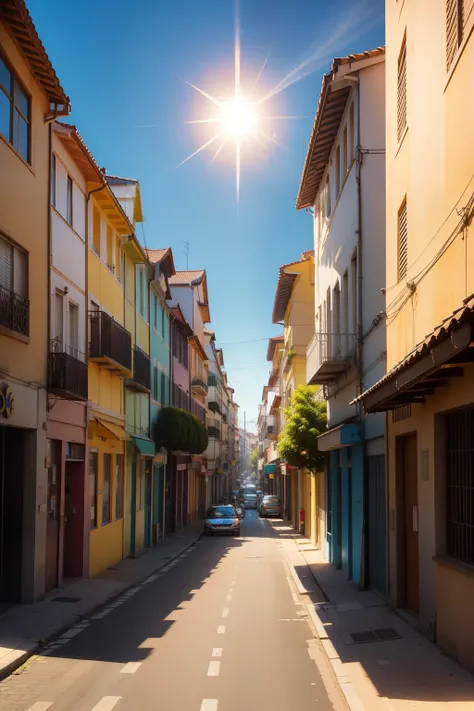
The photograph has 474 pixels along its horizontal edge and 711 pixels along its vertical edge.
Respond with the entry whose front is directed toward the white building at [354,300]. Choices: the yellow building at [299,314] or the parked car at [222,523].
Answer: the parked car

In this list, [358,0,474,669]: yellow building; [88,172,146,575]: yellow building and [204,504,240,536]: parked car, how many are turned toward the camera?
1

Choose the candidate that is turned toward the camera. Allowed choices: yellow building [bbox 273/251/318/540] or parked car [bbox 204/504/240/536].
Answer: the parked car

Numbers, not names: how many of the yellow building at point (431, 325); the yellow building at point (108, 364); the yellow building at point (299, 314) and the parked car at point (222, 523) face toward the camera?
1

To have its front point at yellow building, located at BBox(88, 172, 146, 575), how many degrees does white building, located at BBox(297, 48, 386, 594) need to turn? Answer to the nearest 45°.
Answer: approximately 45° to its right

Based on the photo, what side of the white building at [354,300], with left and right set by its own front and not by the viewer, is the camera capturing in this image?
left

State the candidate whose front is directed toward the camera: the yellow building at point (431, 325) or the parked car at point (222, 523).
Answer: the parked car

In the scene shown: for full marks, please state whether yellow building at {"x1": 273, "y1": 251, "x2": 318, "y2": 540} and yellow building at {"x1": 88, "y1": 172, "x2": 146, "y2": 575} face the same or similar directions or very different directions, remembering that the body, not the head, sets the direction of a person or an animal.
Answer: very different directions

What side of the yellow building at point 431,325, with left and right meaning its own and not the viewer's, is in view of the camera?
left

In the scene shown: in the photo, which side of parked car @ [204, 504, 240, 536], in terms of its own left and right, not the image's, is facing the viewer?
front

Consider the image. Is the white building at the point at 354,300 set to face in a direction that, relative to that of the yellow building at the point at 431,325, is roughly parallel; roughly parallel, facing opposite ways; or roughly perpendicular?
roughly parallel

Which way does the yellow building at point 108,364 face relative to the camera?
to the viewer's right

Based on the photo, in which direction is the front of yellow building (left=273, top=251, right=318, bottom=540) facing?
to the viewer's left

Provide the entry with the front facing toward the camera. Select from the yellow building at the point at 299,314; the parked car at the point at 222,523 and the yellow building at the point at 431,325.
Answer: the parked car

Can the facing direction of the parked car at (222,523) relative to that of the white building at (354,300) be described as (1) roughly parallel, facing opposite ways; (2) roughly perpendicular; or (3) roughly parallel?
roughly perpendicular

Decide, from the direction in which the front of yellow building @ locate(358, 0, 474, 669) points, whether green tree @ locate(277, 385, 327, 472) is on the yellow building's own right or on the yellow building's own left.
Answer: on the yellow building's own right
